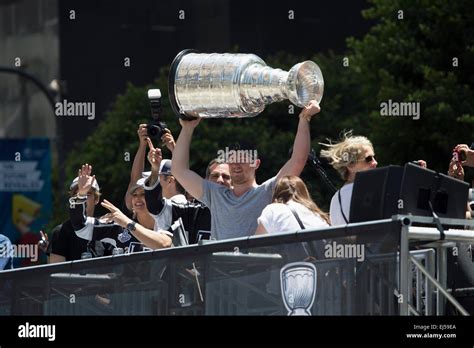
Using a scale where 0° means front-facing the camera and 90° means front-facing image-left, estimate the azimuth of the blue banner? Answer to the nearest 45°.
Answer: approximately 0°

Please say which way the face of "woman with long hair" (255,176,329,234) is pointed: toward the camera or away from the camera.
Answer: away from the camera

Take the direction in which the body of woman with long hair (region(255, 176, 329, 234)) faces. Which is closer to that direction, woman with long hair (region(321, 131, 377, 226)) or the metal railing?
the woman with long hair

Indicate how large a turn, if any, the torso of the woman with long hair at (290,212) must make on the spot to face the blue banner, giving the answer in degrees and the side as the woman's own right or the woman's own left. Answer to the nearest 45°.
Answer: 0° — they already face it

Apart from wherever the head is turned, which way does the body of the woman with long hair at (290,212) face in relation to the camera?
away from the camera

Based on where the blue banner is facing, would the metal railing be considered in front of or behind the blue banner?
in front

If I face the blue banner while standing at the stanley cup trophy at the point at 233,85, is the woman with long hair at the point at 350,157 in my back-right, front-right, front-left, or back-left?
back-right

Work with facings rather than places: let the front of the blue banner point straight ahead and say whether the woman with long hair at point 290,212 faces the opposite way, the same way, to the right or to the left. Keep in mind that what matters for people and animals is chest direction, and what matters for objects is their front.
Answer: the opposite way
